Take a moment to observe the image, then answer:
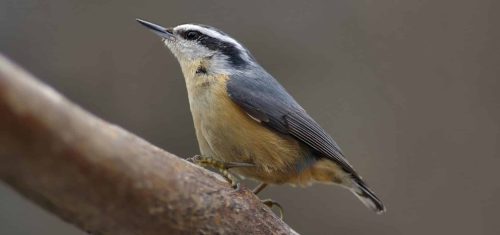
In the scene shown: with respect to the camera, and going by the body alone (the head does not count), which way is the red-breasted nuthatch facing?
to the viewer's left
